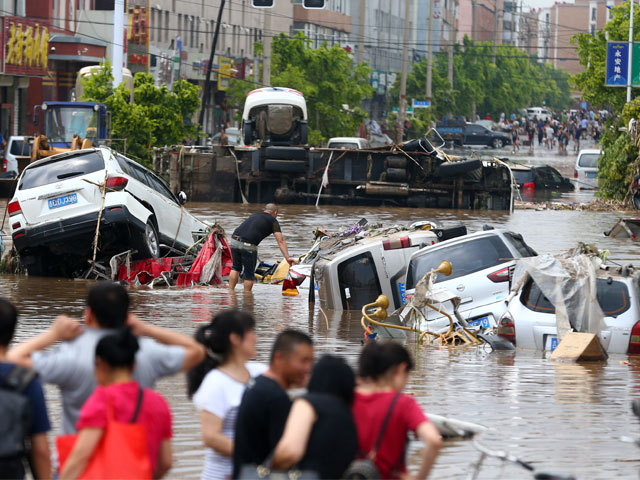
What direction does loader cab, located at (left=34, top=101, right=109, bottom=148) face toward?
toward the camera

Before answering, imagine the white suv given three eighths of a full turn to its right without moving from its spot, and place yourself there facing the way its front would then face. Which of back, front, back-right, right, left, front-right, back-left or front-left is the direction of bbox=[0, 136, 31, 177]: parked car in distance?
back

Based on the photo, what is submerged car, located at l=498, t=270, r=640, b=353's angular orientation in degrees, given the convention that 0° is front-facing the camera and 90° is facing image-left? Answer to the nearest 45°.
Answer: approximately 180°

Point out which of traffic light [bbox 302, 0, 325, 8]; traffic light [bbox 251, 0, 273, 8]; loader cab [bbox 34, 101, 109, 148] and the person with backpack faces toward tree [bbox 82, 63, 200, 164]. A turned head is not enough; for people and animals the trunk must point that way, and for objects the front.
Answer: the person with backpack

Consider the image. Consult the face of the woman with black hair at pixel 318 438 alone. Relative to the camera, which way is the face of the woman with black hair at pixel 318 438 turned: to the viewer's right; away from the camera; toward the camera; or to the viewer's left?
away from the camera

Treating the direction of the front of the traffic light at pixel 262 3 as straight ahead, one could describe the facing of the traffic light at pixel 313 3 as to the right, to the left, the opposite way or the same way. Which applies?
the same way

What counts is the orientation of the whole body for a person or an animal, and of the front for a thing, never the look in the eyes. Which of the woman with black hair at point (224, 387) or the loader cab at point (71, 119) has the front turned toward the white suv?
the loader cab

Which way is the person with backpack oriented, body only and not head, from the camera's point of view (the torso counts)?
away from the camera

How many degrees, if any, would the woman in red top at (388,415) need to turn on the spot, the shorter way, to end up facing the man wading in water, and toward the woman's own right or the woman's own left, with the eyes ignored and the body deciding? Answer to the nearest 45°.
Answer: approximately 45° to the woman's own left

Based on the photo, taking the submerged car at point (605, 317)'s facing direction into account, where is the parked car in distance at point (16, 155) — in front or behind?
in front

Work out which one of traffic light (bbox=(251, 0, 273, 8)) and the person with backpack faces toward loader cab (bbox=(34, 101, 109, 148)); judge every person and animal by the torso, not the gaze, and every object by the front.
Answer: the person with backpack

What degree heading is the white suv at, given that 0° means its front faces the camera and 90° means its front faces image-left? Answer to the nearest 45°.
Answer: approximately 225°

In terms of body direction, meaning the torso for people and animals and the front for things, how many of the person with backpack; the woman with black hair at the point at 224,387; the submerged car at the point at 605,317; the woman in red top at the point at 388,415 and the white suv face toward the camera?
0
